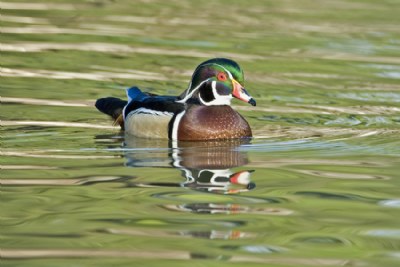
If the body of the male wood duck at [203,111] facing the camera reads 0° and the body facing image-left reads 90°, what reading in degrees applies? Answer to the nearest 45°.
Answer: approximately 315°
